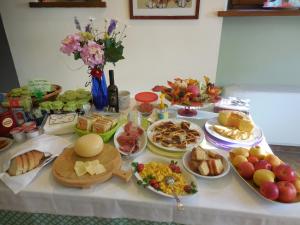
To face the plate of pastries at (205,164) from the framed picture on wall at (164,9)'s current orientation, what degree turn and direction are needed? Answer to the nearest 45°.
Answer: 0° — it already faces it

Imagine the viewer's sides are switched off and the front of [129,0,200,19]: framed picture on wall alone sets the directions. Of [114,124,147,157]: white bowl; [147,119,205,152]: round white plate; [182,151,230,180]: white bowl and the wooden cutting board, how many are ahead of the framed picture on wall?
4

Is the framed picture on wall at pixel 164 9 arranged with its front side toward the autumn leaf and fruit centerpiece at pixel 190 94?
yes

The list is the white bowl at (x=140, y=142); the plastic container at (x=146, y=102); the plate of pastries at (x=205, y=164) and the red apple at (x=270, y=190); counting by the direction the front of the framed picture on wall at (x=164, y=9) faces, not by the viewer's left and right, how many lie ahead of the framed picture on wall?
4

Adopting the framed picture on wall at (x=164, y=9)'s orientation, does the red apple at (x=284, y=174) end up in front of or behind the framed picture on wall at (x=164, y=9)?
in front

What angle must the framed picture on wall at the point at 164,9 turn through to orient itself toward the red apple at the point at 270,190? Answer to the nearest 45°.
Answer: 0° — it already faces it

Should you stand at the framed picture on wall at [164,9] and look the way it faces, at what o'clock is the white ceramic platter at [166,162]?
The white ceramic platter is roughly at 12 o'clock from the framed picture on wall.

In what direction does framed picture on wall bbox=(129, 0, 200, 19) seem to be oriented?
toward the camera

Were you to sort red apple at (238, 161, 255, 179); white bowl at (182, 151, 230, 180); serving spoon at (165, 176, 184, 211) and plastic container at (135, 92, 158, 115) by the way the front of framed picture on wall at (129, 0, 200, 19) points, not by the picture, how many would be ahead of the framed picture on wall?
4

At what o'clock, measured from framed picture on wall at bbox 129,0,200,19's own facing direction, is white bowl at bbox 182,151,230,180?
The white bowl is roughly at 12 o'clock from the framed picture on wall.

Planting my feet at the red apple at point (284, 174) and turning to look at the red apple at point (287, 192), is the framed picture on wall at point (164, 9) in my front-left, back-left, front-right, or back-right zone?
back-right

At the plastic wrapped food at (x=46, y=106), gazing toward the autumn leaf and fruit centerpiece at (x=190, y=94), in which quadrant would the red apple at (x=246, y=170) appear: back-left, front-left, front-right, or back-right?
front-right

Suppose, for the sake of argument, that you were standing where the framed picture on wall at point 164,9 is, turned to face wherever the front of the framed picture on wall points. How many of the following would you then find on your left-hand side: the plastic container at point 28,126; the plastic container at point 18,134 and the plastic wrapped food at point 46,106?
0

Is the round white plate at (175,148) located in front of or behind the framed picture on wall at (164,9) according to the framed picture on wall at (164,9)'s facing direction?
in front

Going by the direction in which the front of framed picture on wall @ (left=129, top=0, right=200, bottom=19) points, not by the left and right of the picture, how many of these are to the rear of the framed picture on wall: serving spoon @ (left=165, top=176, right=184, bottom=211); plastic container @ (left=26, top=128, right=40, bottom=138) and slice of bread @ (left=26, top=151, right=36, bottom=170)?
0
